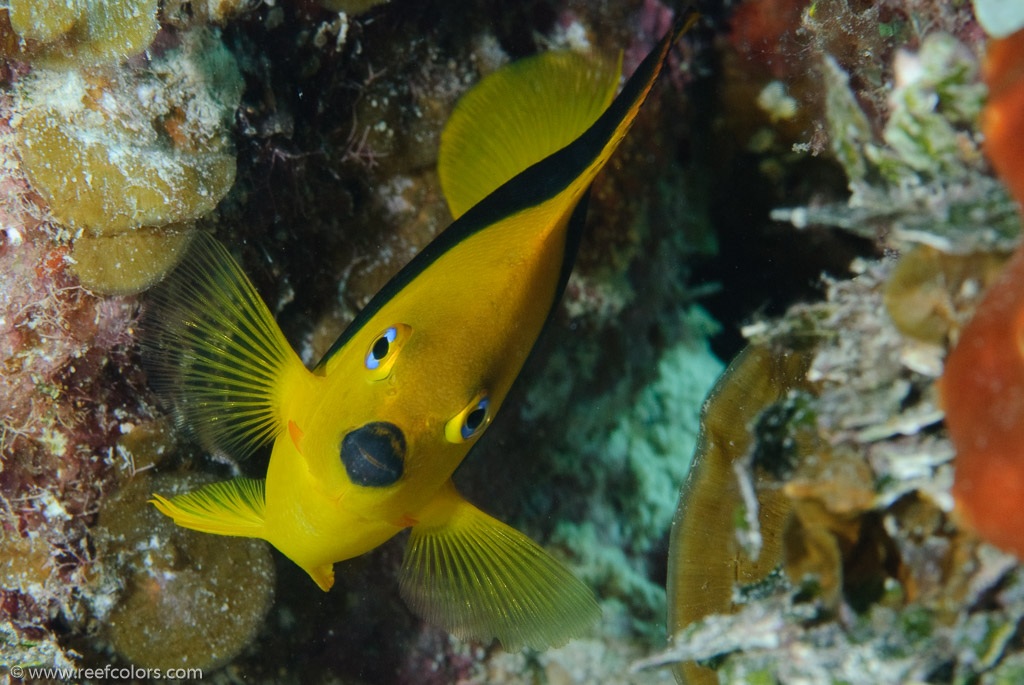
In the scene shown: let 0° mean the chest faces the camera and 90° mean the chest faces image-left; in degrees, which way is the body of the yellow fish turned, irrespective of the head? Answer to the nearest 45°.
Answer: approximately 0°

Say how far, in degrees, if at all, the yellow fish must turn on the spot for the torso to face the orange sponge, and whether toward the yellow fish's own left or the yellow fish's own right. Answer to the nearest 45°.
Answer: approximately 45° to the yellow fish's own left
